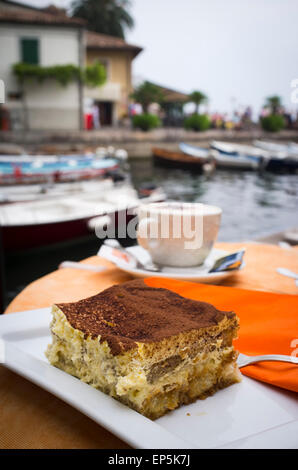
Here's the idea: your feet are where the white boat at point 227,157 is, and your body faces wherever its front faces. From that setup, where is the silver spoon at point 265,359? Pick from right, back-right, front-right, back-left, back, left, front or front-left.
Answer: back-left

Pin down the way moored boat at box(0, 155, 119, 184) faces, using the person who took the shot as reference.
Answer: facing to the right of the viewer

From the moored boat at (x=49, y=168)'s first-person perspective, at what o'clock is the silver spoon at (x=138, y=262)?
The silver spoon is roughly at 3 o'clock from the moored boat.

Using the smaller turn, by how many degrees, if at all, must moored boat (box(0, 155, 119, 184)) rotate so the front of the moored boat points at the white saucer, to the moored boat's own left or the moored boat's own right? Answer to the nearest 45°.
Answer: approximately 90° to the moored boat's own right

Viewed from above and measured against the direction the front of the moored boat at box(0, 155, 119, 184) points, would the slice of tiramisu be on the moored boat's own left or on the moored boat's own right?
on the moored boat's own right
